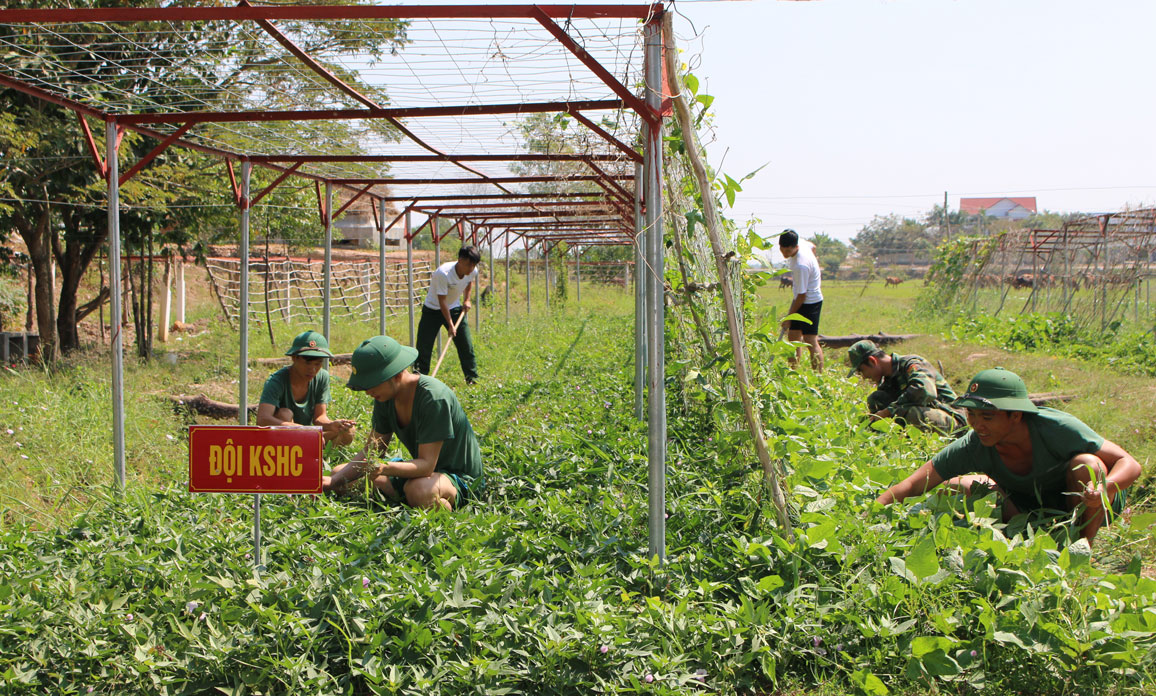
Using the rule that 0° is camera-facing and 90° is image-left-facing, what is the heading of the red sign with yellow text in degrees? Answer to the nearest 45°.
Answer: approximately 0°

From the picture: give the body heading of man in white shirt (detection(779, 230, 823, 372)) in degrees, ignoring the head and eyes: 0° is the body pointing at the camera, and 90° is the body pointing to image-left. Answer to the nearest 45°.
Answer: approximately 90°

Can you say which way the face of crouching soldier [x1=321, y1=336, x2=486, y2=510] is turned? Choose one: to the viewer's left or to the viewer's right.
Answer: to the viewer's left

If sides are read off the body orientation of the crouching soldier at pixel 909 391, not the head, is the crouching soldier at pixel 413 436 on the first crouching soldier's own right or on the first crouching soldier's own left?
on the first crouching soldier's own left

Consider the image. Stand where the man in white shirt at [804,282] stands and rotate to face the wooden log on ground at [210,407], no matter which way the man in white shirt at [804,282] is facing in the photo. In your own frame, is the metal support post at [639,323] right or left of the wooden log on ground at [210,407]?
left

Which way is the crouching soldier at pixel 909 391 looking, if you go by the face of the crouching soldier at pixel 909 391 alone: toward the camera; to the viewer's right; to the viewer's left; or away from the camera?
to the viewer's left

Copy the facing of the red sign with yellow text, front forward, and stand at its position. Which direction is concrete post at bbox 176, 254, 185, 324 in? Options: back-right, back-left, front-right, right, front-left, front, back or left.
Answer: back

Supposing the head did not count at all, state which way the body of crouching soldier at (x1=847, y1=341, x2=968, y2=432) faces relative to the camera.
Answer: to the viewer's left

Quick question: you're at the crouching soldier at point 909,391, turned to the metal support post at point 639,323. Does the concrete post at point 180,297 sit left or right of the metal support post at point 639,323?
right

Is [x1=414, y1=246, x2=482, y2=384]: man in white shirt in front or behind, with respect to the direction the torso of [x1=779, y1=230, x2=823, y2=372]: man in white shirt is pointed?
in front

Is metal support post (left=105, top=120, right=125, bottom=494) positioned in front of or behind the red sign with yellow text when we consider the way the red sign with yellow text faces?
behind
